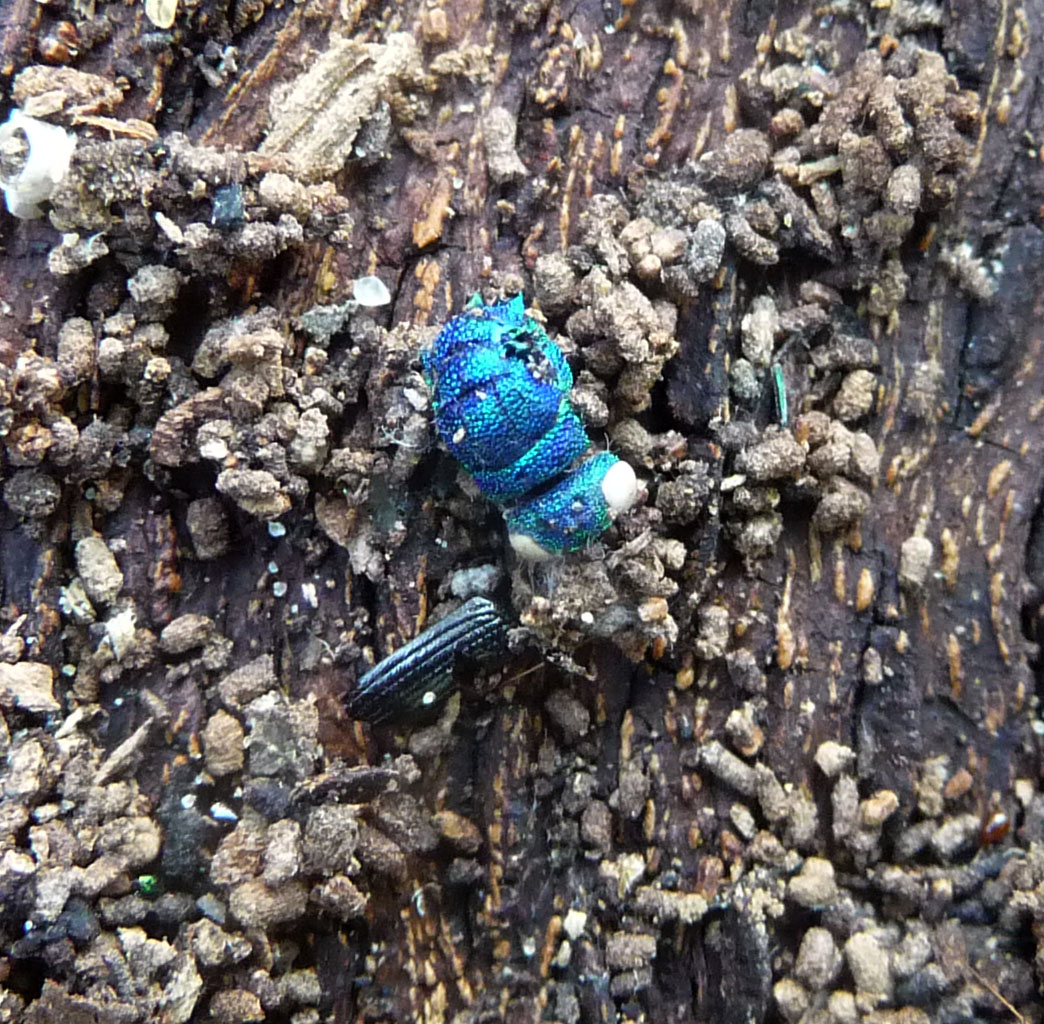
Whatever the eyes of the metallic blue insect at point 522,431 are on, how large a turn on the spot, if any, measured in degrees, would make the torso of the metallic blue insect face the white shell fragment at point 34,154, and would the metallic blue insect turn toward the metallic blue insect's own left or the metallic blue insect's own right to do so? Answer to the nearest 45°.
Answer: approximately 135° to the metallic blue insect's own right

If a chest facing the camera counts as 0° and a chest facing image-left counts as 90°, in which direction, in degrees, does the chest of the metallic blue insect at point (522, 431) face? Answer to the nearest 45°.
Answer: approximately 315°
